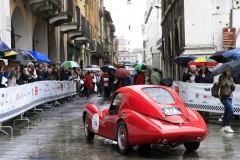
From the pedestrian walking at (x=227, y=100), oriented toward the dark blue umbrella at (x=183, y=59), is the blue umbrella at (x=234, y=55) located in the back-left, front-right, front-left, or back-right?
front-right

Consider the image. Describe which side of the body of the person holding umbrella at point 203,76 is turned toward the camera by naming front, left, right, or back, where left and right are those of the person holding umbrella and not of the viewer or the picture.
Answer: front

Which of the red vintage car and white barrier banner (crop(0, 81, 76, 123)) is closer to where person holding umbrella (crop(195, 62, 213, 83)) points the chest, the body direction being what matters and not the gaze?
the red vintage car

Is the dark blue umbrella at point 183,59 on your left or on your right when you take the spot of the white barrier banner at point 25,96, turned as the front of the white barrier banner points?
on your left

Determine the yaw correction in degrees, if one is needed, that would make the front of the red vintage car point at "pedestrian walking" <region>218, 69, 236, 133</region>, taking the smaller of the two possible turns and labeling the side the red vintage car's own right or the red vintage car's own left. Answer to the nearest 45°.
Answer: approximately 90° to the red vintage car's own right

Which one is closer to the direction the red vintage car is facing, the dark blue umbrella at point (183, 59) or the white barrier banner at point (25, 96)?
the white barrier banner

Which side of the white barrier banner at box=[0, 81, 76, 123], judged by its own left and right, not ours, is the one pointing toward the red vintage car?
front

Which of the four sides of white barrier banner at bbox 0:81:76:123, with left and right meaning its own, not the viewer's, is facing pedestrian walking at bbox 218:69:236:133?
front

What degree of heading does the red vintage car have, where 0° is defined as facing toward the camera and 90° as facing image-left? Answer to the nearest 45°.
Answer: approximately 135°

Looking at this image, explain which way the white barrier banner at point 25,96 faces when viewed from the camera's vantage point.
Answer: facing the viewer and to the right of the viewer

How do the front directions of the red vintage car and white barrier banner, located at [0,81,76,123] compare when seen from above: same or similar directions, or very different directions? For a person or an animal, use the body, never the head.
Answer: very different directions
